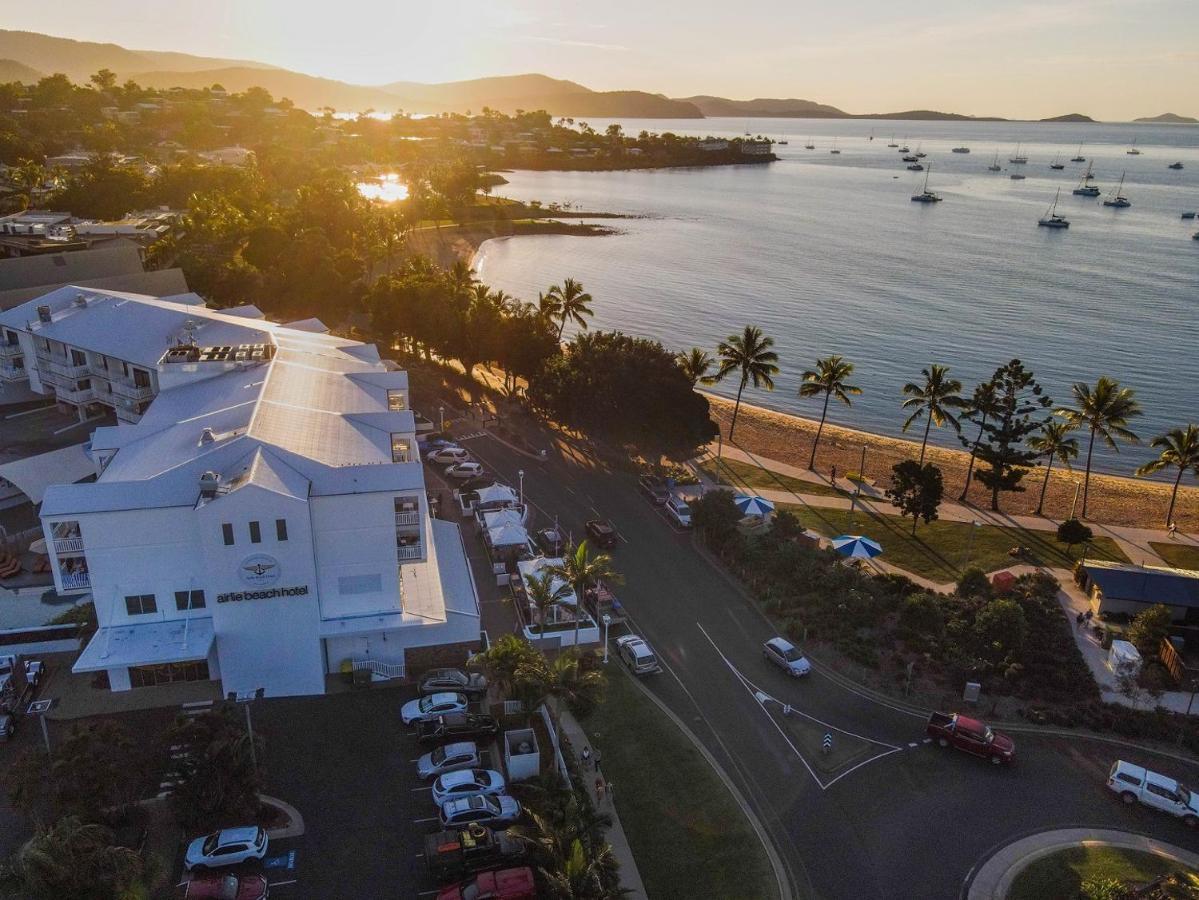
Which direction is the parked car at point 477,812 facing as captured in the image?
to the viewer's right

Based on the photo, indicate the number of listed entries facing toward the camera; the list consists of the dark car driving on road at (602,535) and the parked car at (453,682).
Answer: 0

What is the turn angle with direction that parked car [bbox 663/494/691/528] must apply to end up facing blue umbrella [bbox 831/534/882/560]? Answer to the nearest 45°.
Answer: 0° — it already faces it

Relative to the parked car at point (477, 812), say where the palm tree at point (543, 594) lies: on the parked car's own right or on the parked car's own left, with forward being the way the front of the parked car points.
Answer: on the parked car's own left

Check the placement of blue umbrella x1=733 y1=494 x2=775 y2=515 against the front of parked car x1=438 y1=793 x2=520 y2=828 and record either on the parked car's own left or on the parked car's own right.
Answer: on the parked car's own left

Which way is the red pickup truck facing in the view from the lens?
facing the viewer and to the right of the viewer

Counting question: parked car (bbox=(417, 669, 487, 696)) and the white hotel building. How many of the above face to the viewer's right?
1

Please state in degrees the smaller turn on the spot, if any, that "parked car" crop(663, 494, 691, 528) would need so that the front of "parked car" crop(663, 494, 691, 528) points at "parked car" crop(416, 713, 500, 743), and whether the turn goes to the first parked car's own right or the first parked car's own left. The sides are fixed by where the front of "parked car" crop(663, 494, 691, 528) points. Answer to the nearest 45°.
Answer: approximately 45° to the first parked car's own right

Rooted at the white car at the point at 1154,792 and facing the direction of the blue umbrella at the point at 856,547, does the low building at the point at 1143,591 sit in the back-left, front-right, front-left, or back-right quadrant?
front-right

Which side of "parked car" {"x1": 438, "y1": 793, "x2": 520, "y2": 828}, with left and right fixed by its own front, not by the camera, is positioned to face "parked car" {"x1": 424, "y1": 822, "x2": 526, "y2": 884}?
right

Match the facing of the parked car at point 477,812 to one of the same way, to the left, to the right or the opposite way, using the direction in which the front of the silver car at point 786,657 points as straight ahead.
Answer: to the left

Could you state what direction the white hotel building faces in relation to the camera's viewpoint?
facing the viewer

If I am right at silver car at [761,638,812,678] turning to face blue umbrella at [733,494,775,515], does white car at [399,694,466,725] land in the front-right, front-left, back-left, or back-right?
back-left

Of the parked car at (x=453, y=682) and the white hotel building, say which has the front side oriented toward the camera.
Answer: the white hotel building

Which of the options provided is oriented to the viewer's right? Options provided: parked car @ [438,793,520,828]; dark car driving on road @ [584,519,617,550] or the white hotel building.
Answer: parked car @ [438,793,520,828]

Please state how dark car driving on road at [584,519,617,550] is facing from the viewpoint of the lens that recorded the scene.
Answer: facing away from the viewer and to the left of the viewer

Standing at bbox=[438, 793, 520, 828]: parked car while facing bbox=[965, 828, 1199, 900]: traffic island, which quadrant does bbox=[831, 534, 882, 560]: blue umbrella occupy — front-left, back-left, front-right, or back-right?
front-left

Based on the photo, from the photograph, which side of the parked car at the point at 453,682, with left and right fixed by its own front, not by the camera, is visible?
right
